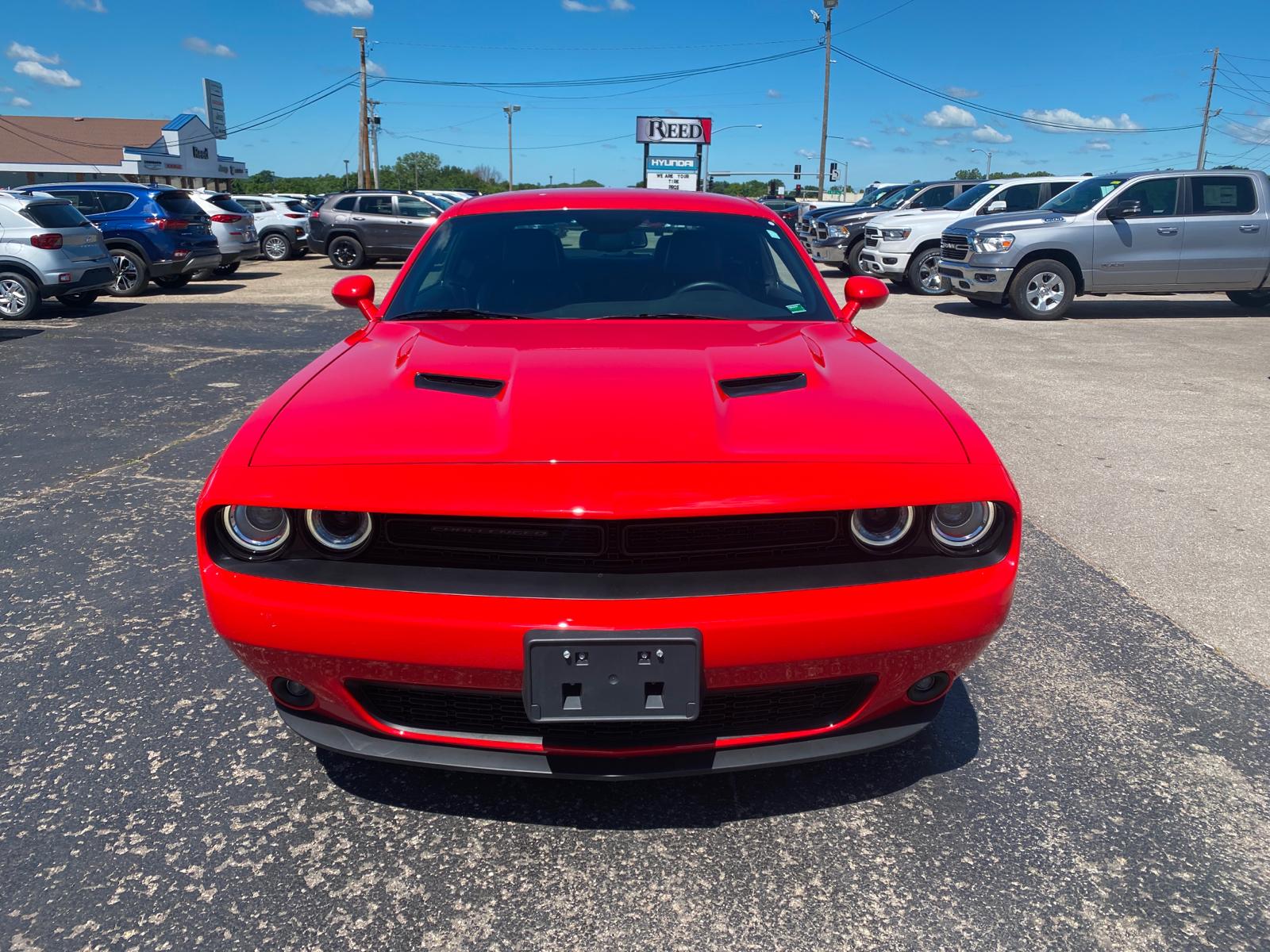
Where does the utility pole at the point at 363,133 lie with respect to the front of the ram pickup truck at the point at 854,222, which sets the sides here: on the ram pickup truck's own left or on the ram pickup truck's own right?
on the ram pickup truck's own right

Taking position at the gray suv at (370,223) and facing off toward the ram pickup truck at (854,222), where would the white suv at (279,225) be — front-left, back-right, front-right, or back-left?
back-left

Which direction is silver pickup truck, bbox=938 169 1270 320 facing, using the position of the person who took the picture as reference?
facing the viewer and to the left of the viewer

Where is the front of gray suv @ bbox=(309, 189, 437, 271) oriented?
to the viewer's right

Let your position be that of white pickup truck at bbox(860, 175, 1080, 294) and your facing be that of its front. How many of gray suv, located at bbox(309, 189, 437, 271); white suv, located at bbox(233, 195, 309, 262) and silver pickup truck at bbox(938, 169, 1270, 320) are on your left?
1

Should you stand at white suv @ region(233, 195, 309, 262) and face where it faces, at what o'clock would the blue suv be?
The blue suv is roughly at 8 o'clock from the white suv.

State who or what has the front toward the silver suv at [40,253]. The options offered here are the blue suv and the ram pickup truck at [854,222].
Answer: the ram pickup truck

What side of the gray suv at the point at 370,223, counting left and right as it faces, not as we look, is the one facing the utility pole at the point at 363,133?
left

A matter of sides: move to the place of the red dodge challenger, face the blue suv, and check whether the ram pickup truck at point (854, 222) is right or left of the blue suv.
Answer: right

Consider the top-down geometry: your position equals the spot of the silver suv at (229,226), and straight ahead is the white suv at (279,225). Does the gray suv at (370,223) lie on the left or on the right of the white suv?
right

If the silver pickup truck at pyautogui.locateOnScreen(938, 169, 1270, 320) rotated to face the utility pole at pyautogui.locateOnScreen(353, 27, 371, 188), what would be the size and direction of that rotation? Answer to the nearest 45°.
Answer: approximately 90° to its right

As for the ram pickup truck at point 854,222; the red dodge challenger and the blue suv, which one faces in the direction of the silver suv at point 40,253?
the ram pickup truck

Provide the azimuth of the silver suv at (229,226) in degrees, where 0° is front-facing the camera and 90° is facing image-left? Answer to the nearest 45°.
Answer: approximately 135°

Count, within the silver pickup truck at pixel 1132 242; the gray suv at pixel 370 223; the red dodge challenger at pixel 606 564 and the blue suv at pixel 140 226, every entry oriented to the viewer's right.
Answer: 1

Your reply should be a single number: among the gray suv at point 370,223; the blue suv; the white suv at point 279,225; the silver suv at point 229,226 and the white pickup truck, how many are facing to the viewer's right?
1

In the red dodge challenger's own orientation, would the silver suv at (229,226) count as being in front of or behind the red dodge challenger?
behind

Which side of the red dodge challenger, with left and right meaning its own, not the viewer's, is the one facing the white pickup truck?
back
